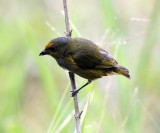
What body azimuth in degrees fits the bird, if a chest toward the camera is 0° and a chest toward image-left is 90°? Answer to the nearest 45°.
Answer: approximately 90°
